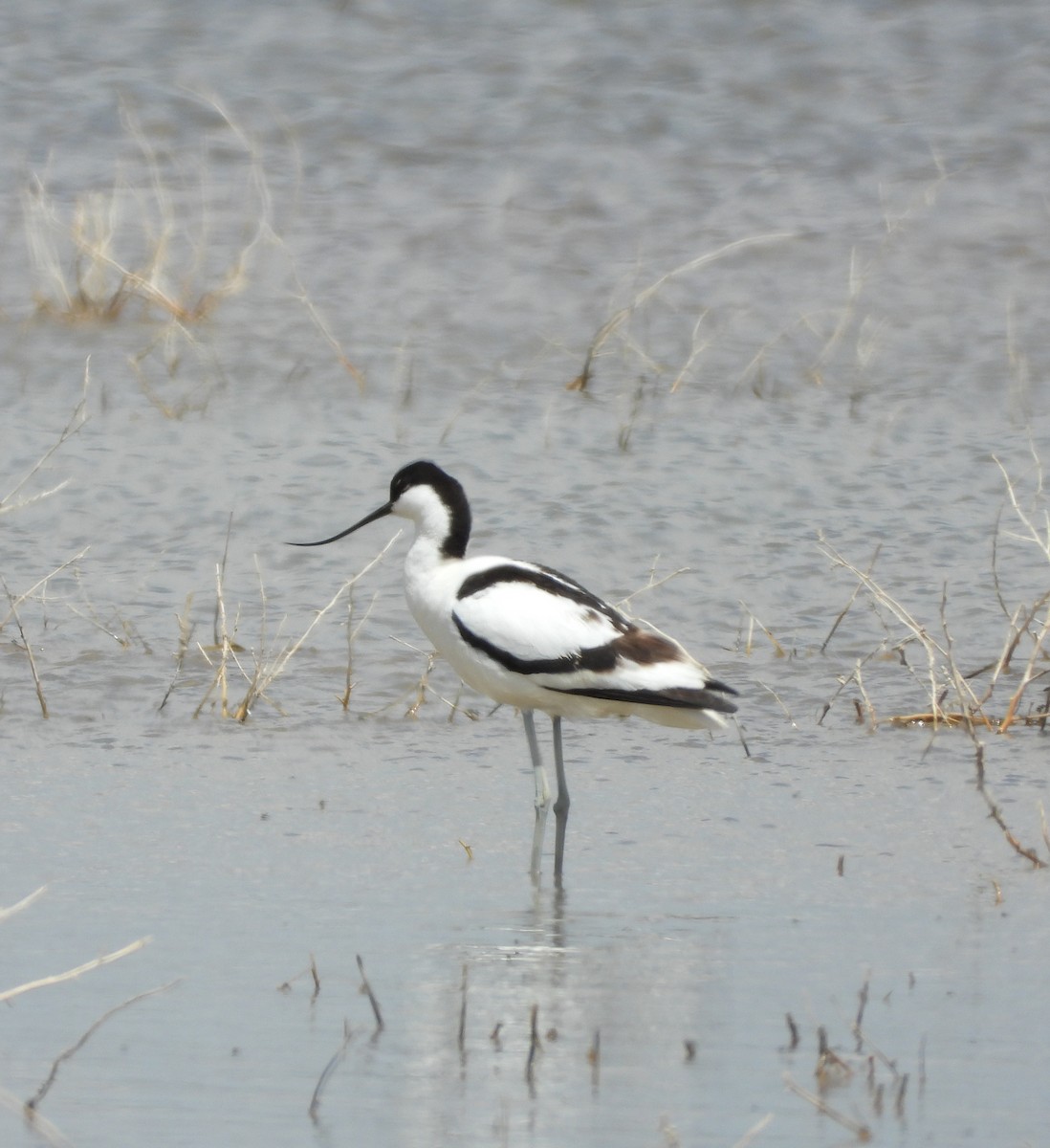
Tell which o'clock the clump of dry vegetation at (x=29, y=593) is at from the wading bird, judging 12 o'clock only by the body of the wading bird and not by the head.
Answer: The clump of dry vegetation is roughly at 1 o'clock from the wading bird.

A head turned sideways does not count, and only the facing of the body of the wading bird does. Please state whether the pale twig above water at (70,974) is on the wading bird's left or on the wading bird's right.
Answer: on the wading bird's left

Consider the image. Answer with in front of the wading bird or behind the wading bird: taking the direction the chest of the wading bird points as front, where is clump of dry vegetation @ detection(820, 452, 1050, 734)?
behind

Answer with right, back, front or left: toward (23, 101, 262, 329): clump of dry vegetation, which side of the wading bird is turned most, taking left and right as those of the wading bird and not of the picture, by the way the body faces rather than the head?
right

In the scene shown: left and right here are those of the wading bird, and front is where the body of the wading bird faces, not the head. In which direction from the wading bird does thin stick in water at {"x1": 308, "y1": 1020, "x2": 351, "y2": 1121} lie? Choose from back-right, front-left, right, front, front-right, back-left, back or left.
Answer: left

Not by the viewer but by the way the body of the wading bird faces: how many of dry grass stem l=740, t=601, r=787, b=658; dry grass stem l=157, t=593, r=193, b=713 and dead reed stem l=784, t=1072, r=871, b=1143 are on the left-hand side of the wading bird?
1

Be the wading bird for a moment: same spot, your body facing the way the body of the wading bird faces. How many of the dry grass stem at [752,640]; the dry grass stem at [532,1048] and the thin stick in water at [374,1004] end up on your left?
2

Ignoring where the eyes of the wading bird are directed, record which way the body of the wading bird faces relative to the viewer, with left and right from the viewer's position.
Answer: facing to the left of the viewer

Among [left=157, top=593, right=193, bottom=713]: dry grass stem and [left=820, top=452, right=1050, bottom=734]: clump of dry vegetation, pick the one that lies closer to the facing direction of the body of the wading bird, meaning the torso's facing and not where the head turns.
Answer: the dry grass stem

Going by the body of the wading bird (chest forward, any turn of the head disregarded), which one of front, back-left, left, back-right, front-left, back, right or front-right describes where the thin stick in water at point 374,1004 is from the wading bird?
left

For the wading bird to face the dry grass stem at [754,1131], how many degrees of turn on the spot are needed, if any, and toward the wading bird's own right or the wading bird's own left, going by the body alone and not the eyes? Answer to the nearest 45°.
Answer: approximately 90° to the wading bird's own left

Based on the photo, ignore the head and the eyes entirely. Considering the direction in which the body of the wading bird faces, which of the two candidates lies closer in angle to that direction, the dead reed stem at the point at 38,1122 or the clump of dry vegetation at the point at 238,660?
the clump of dry vegetation

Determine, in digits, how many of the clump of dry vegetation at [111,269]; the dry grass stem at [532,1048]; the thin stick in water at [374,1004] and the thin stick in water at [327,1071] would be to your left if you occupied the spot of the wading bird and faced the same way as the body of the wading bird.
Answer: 3

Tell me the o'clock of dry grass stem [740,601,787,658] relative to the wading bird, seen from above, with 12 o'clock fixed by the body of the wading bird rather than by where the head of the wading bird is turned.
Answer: The dry grass stem is roughly at 4 o'clock from the wading bird.

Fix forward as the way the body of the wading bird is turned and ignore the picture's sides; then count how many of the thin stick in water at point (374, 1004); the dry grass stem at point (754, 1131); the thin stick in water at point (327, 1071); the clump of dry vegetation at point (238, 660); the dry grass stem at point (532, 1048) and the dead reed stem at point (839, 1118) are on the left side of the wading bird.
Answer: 5

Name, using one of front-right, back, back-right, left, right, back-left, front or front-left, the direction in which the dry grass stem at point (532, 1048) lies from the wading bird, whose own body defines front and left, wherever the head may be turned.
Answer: left
